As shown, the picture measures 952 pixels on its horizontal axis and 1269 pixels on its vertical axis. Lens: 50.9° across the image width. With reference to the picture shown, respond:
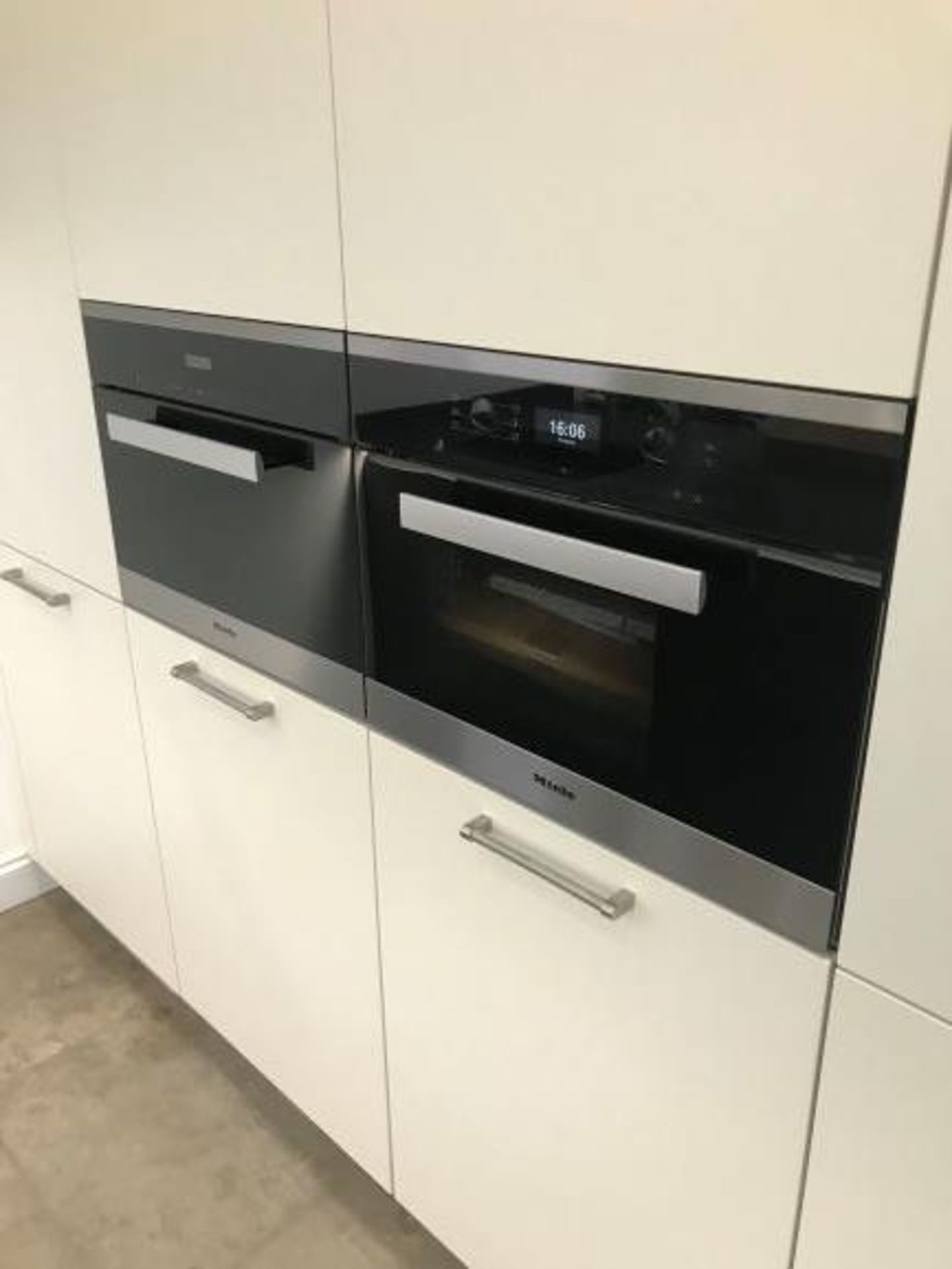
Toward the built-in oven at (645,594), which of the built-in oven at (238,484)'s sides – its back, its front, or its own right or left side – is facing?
left

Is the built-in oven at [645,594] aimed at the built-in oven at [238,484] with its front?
no

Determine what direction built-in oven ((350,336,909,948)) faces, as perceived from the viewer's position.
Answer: facing the viewer and to the left of the viewer

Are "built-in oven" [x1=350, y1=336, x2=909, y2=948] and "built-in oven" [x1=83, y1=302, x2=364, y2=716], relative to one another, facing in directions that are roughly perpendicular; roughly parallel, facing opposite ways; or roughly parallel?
roughly parallel

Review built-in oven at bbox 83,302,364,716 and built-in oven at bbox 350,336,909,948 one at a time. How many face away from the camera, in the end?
0
